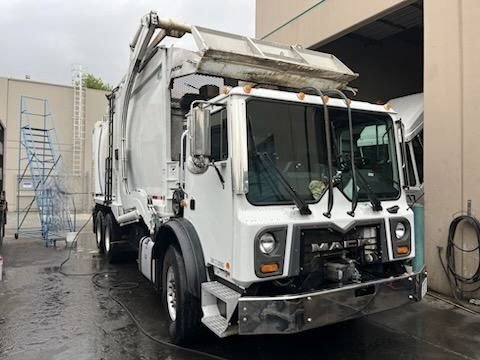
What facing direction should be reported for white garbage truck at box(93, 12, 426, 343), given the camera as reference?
facing the viewer and to the right of the viewer

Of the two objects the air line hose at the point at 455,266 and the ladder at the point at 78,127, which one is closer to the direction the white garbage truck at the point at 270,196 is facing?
the air line hose

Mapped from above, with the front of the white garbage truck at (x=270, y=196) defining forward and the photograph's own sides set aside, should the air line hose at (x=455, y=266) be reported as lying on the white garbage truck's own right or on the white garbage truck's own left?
on the white garbage truck's own left

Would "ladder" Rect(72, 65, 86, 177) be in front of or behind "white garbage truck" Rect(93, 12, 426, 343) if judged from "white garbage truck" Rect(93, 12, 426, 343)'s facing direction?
behind
